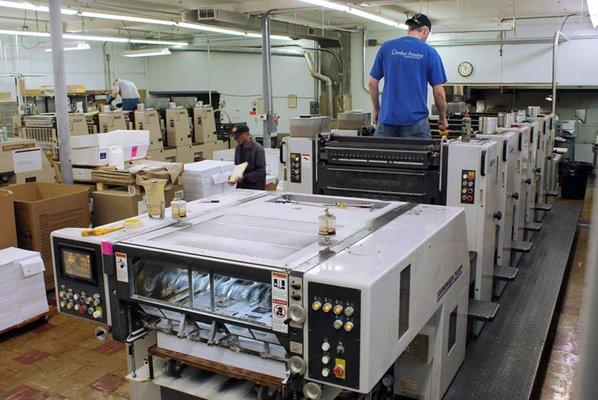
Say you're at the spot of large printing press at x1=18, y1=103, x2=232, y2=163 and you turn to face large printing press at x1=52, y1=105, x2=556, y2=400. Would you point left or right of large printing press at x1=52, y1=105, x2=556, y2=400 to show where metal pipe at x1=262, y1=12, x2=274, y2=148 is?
left

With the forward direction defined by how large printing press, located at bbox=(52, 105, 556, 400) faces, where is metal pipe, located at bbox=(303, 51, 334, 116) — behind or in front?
behind

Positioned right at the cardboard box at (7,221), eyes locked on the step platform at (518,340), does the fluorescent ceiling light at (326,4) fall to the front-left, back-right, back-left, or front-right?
front-left

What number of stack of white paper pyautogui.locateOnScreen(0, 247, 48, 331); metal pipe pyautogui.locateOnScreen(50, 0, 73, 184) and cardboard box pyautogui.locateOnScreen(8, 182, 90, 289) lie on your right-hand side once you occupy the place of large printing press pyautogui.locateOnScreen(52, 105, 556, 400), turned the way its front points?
3

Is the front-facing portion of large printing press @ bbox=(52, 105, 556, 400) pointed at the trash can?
no

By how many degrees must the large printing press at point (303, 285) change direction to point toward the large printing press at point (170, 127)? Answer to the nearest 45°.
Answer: approximately 135° to its right

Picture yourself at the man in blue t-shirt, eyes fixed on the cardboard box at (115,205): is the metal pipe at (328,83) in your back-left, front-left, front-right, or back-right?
front-right

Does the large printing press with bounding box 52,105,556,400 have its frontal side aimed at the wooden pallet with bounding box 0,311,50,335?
no

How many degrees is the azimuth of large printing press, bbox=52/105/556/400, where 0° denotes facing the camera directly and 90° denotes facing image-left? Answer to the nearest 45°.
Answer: approximately 45°

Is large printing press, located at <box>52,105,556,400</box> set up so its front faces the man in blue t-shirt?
no

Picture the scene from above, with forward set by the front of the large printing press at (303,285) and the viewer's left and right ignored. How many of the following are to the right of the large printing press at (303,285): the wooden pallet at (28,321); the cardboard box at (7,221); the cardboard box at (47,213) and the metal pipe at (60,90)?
4

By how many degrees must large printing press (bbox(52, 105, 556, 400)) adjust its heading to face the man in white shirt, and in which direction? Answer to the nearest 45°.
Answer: approximately 135° to its right

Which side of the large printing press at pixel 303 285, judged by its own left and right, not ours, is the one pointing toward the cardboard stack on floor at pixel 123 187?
right
